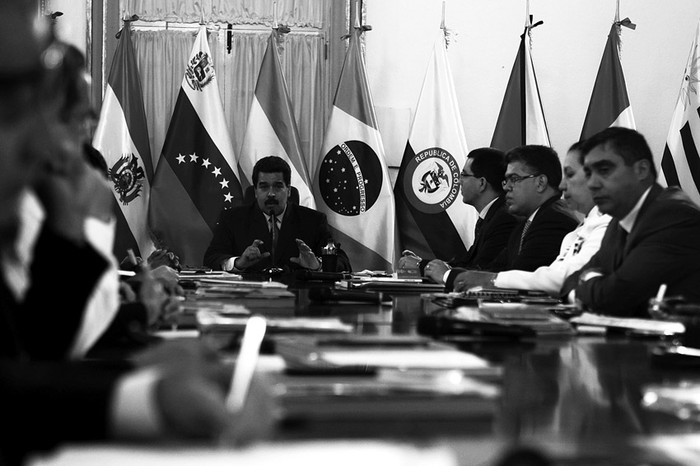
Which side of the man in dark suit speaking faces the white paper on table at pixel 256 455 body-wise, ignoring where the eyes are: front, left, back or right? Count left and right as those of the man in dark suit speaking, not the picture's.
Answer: front

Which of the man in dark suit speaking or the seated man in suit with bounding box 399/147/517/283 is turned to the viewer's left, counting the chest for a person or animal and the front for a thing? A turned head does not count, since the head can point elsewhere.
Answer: the seated man in suit

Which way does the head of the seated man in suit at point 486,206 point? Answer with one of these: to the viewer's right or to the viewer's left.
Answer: to the viewer's left

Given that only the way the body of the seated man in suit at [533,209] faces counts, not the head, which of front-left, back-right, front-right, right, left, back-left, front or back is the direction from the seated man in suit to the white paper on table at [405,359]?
left

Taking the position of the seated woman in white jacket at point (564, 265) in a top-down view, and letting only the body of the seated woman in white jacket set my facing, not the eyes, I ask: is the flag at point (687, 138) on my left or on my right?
on my right

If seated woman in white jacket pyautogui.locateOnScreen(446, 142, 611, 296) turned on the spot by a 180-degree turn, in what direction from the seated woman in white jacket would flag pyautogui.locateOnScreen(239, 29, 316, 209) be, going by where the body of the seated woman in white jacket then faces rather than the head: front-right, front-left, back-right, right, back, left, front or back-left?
back-left

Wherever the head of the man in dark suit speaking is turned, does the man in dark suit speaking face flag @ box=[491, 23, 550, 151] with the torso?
no

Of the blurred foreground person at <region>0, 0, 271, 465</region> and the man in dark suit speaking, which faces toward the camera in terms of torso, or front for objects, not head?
the man in dark suit speaking

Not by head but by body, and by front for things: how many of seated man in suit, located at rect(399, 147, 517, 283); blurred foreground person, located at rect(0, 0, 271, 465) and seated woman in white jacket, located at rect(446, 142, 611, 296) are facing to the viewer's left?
2

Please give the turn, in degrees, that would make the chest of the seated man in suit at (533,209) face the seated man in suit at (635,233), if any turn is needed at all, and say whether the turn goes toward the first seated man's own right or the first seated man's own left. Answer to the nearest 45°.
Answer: approximately 90° to the first seated man's own left

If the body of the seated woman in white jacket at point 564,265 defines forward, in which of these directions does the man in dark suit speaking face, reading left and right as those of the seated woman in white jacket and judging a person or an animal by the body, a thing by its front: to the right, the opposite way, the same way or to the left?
to the left

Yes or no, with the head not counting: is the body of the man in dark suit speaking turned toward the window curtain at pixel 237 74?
no

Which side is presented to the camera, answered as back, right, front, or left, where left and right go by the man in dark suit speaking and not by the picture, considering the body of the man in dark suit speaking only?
front

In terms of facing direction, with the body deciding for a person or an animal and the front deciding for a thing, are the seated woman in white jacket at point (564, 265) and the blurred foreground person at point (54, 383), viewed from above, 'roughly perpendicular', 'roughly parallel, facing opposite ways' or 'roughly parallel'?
roughly parallel, facing opposite ways

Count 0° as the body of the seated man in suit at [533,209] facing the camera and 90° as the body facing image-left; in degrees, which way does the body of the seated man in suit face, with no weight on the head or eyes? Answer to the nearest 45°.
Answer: approximately 90°

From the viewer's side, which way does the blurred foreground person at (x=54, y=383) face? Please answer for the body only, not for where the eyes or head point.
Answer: to the viewer's right

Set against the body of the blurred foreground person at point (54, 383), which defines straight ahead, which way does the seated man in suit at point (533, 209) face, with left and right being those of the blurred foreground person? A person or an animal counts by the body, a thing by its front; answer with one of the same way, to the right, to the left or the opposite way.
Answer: the opposite way

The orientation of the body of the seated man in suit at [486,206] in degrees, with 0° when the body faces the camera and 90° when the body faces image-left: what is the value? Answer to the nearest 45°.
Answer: approximately 90°

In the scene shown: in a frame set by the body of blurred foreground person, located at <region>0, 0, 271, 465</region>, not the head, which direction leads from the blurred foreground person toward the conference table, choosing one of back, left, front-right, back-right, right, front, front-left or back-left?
front
